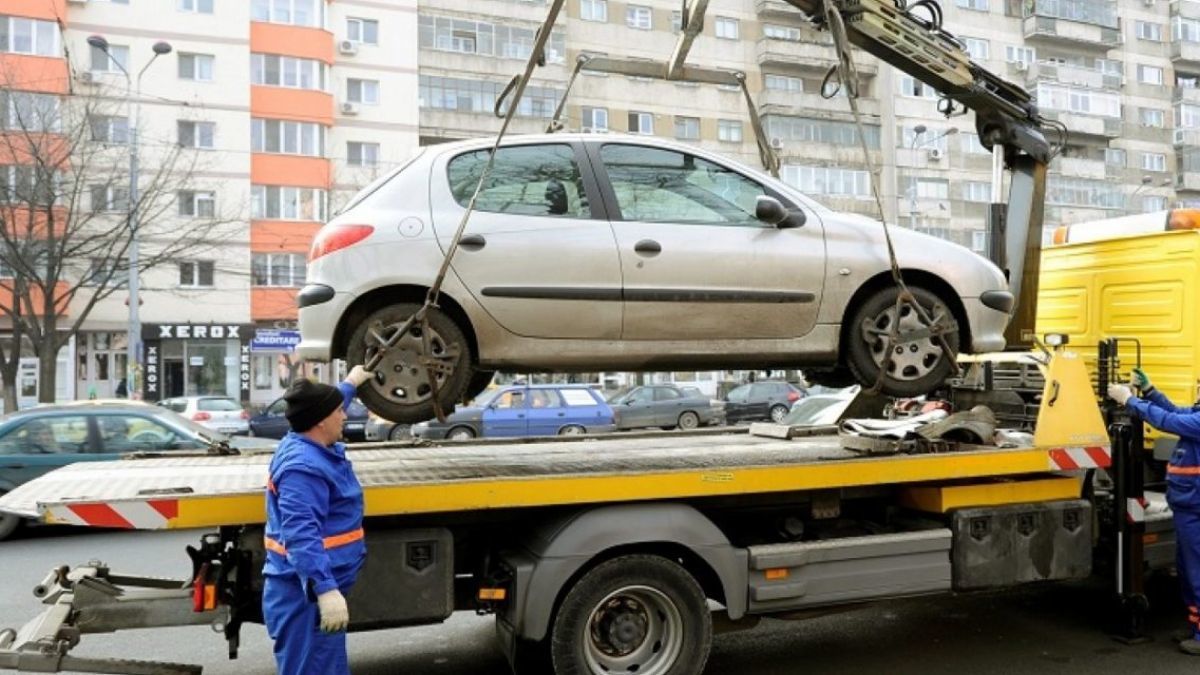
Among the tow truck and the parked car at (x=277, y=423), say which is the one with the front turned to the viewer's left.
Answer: the parked car

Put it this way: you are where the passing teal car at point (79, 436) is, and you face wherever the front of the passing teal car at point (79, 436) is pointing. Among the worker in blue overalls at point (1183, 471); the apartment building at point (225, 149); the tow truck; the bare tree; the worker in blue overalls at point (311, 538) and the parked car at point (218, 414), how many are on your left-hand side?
3

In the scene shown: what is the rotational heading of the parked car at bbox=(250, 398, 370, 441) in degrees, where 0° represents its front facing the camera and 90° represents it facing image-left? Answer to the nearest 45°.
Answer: approximately 90°

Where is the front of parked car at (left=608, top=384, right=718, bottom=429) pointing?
to the viewer's left

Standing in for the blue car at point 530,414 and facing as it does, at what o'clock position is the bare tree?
The bare tree is roughly at 1 o'clock from the blue car.

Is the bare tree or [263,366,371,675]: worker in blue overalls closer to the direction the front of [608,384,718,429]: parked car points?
the bare tree

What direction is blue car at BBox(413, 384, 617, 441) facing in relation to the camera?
to the viewer's left

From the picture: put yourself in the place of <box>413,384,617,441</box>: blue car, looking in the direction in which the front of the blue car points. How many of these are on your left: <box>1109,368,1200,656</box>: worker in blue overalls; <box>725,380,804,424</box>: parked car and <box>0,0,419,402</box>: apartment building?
1

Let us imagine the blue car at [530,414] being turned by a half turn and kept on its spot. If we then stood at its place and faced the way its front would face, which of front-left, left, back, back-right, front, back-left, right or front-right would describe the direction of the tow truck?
right

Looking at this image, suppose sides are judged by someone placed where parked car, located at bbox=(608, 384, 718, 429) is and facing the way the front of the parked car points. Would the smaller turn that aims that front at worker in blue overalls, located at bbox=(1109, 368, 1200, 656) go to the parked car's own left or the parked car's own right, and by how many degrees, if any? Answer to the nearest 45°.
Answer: approximately 90° to the parked car's own left

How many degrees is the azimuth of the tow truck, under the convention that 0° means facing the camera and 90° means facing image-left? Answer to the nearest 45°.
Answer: approximately 270°

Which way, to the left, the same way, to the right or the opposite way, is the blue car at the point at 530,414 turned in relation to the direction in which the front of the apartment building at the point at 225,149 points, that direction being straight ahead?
to the right

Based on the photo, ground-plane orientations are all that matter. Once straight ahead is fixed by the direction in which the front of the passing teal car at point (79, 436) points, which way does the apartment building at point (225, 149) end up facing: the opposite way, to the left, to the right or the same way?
to the right

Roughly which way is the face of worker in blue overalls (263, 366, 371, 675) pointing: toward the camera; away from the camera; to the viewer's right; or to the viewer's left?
to the viewer's right

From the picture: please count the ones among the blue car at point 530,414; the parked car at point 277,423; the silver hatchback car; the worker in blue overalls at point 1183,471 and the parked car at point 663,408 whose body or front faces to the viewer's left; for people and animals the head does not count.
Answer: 4

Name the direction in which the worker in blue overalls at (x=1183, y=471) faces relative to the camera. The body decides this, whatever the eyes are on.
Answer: to the viewer's left

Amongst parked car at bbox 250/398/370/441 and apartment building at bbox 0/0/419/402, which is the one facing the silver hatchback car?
the apartment building

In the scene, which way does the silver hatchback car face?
to the viewer's right
